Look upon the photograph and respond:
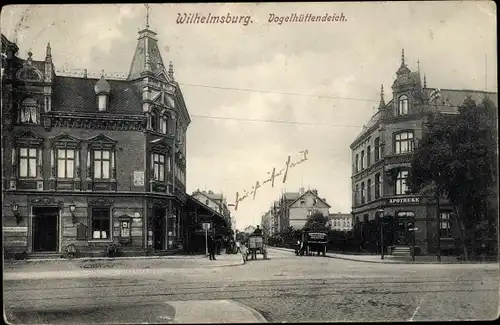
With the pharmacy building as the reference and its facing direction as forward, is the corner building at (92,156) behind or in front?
in front

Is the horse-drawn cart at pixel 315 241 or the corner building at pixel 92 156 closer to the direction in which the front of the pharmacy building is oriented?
the corner building

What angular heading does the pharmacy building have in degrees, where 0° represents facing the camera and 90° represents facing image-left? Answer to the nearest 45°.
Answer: approximately 0°

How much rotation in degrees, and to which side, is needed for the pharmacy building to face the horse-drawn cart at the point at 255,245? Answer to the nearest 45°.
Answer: approximately 45° to its right
